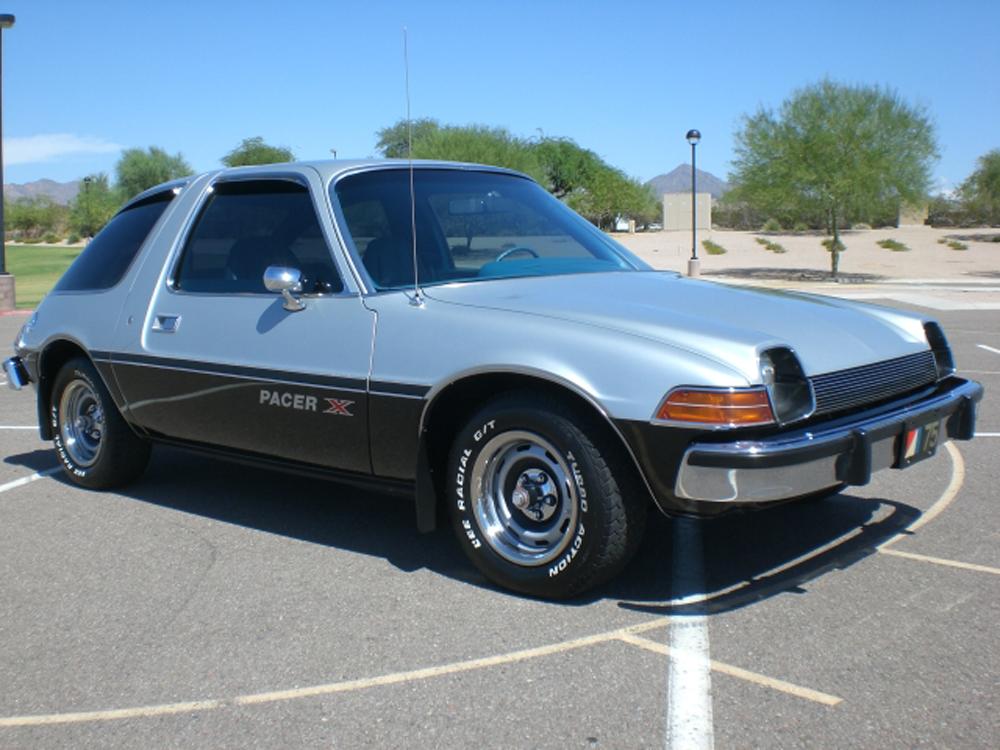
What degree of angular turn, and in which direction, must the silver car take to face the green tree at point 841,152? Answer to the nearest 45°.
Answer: approximately 135° to its left

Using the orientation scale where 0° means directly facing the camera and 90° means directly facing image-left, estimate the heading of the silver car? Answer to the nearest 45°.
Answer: approximately 315°
